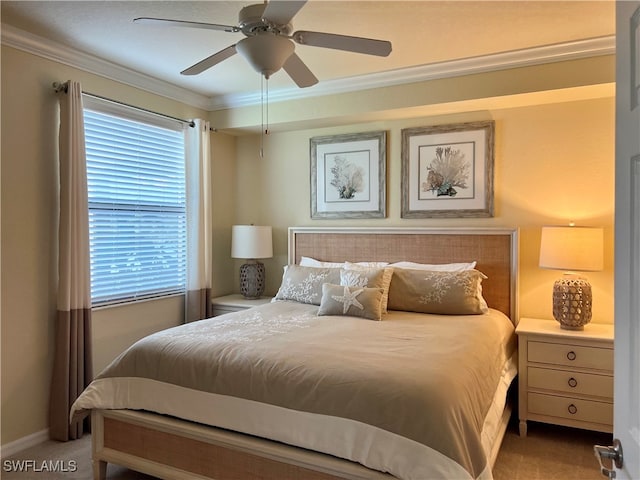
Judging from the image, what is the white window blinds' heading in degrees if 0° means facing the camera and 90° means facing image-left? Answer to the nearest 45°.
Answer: approximately 315°

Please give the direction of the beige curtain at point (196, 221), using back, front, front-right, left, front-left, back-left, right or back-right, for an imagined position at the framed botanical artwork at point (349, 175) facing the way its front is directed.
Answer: front-right

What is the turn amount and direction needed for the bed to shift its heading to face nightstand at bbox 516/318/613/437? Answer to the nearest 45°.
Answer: approximately 135° to its left

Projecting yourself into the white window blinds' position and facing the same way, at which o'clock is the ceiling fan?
The ceiling fan is roughly at 1 o'clock from the white window blinds.

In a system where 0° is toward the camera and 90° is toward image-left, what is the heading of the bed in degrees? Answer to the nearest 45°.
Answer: approximately 45°

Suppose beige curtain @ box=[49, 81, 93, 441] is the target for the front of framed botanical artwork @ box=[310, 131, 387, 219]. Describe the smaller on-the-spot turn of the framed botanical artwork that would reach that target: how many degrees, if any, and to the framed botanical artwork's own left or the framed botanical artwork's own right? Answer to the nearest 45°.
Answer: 0° — it already faces it

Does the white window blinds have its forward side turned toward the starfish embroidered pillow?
yes

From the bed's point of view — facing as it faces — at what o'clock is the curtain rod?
The curtain rod is roughly at 3 o'clock from the bed.

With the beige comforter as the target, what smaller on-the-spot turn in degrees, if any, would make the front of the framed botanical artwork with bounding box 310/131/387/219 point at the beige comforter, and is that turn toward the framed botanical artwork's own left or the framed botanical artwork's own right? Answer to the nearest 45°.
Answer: approximately 45° to the framed botanical artwork's own left
